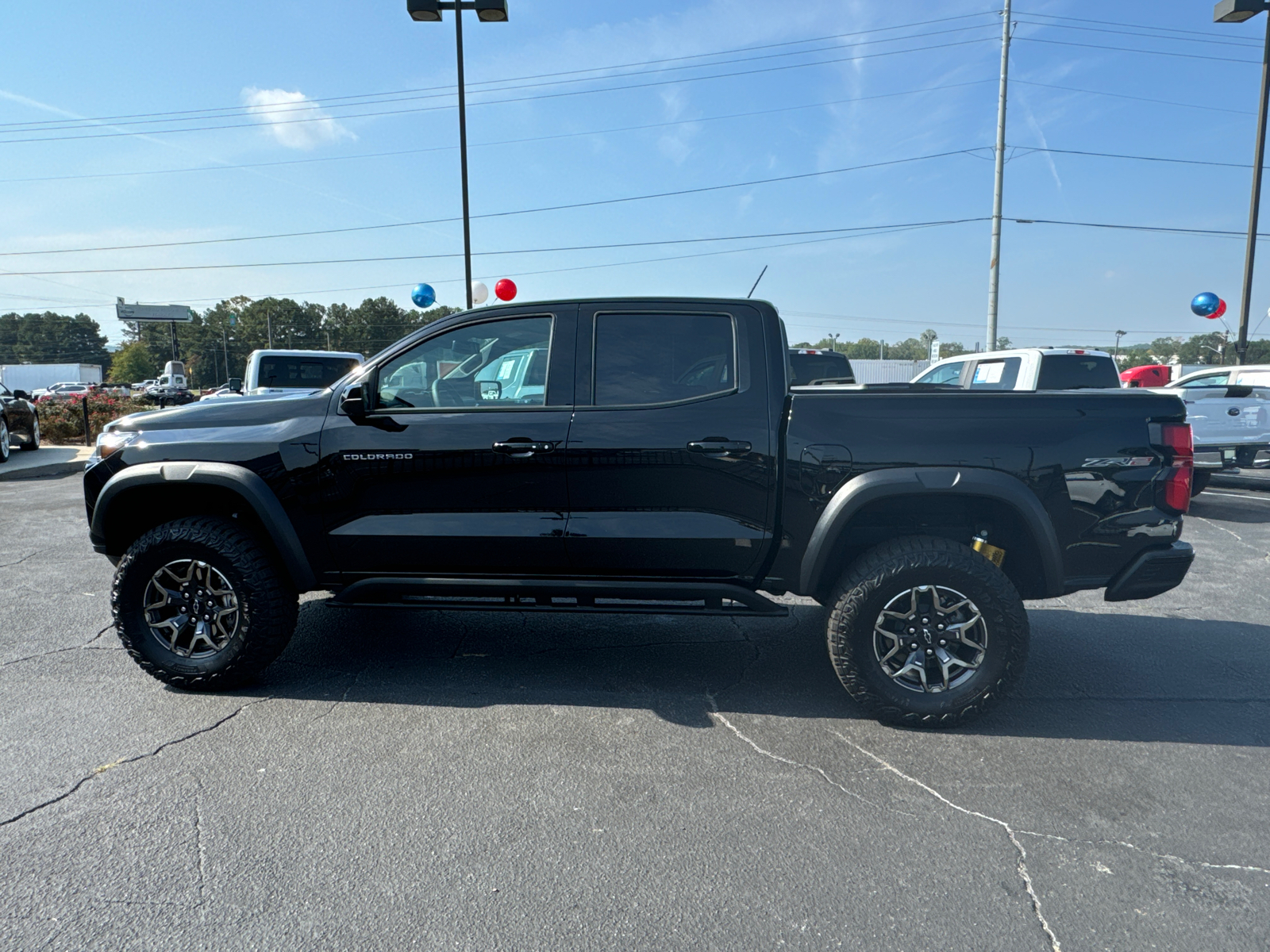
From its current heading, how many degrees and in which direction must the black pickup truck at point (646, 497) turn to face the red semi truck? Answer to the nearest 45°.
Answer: approximately 135° to its right

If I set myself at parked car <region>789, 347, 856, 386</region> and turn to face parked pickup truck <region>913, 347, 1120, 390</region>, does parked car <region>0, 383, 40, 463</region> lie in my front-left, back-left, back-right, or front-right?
back-right

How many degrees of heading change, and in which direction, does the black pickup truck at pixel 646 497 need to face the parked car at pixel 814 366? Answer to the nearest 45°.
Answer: approximately 90° to its right

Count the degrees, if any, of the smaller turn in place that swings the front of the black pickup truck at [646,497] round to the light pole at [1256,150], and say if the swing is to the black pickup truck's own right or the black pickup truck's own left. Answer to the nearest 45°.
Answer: approximately 135° to the black pickup truck's own right

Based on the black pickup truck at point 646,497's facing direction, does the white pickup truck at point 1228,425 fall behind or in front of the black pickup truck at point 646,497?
behind

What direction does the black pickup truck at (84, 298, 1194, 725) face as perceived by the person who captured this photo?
facing to the left of the viewer

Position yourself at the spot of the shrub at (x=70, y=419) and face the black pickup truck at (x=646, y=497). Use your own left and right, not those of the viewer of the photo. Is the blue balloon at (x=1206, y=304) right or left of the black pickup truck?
left

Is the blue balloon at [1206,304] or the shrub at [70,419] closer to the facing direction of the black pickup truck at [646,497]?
the shrub

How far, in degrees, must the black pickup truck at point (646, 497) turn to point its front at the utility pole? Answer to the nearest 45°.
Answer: approximately 135° to its right
